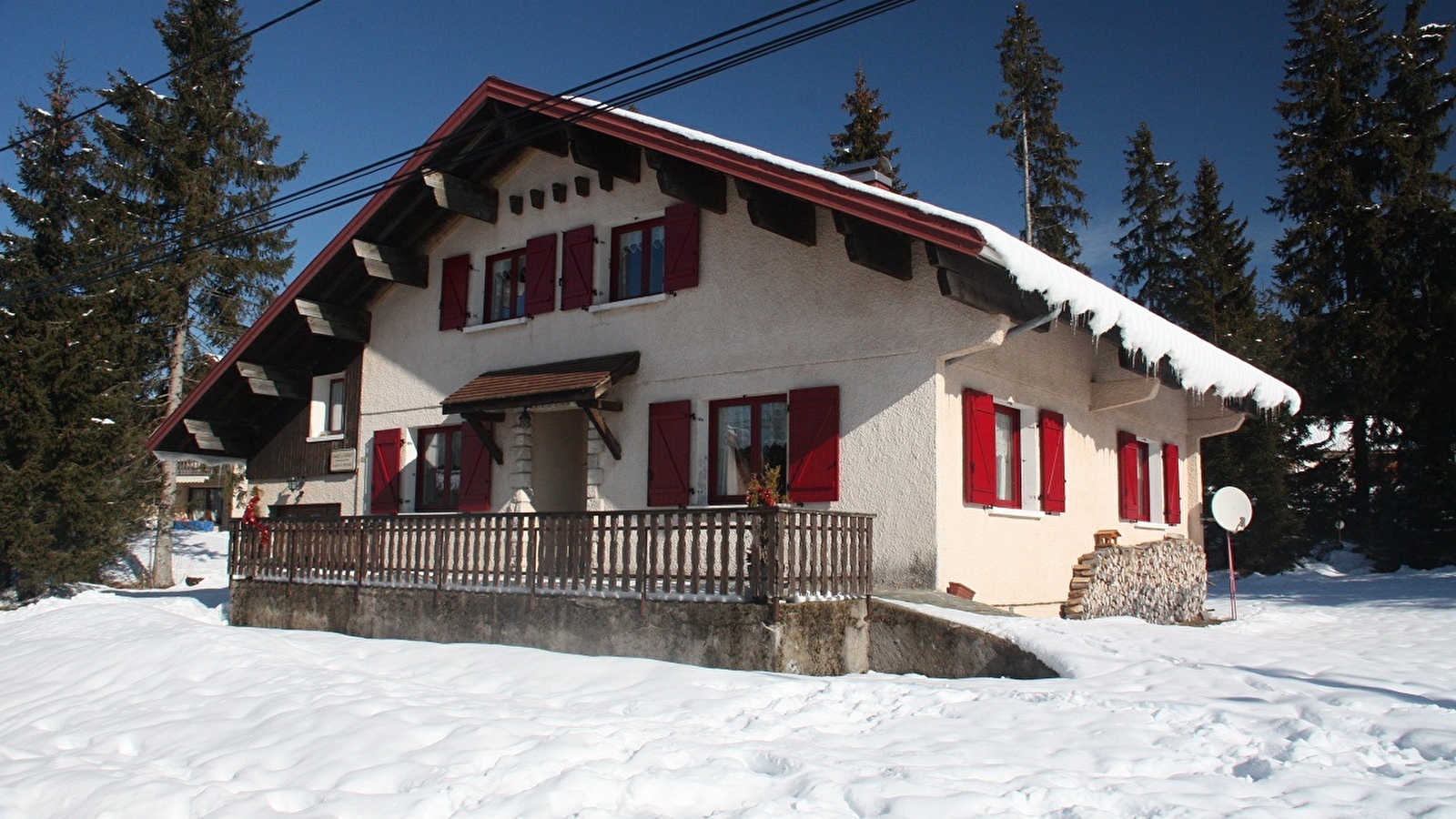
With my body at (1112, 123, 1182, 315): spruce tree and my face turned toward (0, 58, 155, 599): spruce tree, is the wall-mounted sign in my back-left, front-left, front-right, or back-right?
front-left

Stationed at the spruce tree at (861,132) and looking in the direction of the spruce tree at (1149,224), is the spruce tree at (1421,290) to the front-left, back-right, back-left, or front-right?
front-right

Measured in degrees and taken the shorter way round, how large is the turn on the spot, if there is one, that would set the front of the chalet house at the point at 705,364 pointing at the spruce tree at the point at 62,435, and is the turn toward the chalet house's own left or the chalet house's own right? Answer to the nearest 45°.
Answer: approximately 90° to the chalet house's own right

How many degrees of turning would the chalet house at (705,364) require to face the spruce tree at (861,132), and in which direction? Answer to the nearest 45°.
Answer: approximately 135° to its right

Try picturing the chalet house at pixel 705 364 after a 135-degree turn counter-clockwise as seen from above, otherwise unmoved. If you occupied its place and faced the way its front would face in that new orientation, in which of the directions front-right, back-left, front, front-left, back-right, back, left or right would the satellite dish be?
front

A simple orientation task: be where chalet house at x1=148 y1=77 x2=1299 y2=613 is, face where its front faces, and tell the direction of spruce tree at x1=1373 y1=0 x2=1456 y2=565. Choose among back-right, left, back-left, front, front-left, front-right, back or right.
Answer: back

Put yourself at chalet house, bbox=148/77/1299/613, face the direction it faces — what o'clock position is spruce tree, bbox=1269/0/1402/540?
The spruce tree is roughly at 6 o'clock from the chalet house.

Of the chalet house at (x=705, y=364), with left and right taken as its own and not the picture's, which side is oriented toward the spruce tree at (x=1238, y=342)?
back

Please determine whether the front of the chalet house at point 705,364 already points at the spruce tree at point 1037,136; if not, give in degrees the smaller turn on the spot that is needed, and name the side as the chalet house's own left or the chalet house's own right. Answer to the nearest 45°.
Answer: approximately 180°

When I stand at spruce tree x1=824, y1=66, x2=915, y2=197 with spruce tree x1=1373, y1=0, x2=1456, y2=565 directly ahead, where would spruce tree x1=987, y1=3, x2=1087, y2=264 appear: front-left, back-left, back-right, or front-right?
front-left

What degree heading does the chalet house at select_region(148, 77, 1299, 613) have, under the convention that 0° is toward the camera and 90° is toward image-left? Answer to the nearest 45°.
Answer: approximately 45°

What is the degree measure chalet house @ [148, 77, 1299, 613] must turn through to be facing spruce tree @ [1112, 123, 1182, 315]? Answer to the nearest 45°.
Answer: approximately 180°

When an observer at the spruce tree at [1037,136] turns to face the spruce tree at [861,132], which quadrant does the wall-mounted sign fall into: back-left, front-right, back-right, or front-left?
front-left

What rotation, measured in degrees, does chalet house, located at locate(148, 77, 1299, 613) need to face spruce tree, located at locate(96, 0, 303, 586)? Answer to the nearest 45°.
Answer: approximately 90° to its right
